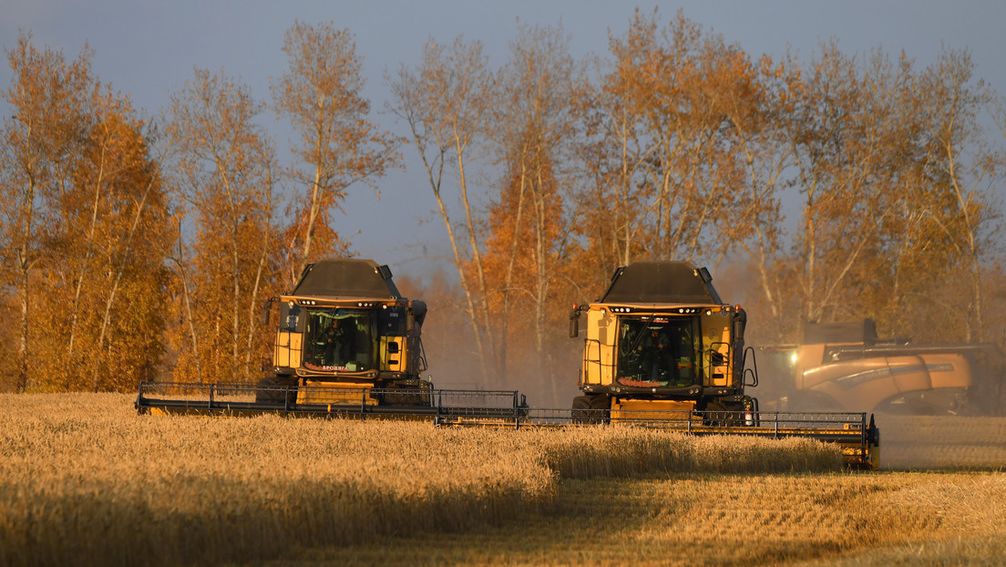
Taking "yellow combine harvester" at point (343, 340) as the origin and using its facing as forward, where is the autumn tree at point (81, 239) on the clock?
The autumn tree is roughly at 5 o'clock from the yellow combine harvester.

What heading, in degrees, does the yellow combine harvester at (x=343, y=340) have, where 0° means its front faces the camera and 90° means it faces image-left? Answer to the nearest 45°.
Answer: approximately 0°

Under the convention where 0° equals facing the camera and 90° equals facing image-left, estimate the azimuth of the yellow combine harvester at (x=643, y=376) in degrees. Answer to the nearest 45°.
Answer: approximately 0°
